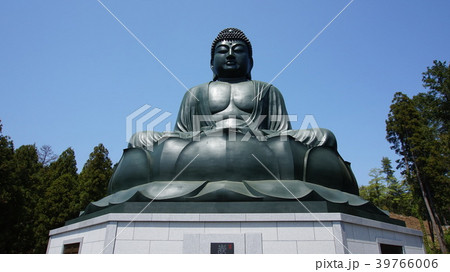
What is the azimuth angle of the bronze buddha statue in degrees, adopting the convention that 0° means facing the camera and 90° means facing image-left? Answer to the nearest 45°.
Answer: approximately 0°

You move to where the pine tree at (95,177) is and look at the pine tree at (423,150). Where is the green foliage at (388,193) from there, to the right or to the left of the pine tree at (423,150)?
left

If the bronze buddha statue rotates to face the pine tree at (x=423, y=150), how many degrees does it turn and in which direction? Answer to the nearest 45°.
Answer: approximately 135° to its left

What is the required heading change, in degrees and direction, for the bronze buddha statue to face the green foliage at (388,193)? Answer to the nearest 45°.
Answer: approximately 135° to its left

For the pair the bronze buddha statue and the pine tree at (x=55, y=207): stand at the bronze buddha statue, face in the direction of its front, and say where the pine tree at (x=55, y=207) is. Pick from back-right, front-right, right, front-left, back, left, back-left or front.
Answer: back-right

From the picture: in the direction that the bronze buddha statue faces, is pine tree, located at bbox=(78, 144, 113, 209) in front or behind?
behind
